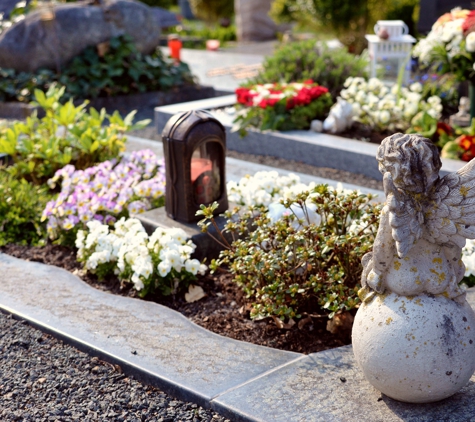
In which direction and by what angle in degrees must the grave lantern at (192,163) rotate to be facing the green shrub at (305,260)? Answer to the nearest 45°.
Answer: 0° — it already faces it

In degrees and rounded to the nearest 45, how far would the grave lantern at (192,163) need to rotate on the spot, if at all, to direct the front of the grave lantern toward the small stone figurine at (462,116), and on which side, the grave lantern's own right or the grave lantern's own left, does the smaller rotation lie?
approximately 90° to the grave lantern's own left

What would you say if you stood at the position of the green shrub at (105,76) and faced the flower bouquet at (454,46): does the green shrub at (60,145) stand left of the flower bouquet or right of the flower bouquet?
right

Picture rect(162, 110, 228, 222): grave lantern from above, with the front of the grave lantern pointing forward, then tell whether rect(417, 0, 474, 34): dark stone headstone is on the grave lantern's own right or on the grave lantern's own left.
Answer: on the grave lantern's own left

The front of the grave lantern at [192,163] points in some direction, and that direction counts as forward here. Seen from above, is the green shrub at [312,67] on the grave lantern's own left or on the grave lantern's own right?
on the grave lantern's own left

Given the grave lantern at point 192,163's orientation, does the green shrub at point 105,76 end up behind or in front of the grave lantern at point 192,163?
behind

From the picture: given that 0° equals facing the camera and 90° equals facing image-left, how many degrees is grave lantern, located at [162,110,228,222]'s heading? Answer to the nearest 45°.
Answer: approximately 315°

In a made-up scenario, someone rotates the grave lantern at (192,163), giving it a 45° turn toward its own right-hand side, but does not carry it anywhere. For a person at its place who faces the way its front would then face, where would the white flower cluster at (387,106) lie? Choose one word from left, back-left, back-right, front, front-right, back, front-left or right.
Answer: back-left

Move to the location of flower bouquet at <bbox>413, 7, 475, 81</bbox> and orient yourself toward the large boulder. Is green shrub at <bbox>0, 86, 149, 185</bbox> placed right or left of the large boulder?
left

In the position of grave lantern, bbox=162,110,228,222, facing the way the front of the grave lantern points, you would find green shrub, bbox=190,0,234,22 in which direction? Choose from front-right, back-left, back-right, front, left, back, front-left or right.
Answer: back-left

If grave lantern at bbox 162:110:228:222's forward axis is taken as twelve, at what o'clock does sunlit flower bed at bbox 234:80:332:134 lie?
The sunlit flower bed is roughly at 8 o'clock from the grave lantern.

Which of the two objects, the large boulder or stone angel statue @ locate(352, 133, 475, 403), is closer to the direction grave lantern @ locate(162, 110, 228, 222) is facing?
the stone angel statue
